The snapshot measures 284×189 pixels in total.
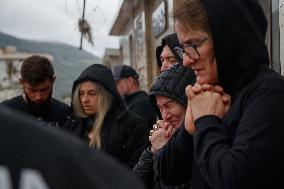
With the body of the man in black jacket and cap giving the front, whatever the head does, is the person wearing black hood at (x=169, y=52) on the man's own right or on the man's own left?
on the man's own left

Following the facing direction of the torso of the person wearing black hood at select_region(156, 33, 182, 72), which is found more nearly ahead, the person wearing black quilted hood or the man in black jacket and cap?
the person wearing black quilted hood

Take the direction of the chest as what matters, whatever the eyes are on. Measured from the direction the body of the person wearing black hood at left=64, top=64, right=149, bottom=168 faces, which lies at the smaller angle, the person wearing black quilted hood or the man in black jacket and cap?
the person wearing black quilted hood

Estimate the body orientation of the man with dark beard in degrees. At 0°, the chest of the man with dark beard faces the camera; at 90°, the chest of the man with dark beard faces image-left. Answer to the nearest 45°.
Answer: approximately 0°

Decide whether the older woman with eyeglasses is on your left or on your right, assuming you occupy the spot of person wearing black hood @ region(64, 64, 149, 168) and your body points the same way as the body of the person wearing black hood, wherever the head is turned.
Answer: on your left
